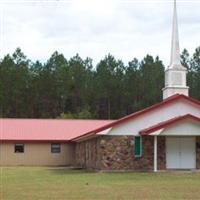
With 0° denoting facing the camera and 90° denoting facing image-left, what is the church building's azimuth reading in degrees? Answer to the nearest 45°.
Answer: approximately 0°
